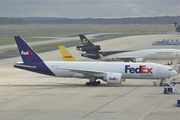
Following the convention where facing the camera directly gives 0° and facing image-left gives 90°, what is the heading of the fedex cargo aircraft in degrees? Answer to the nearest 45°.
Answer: approximately 270°
